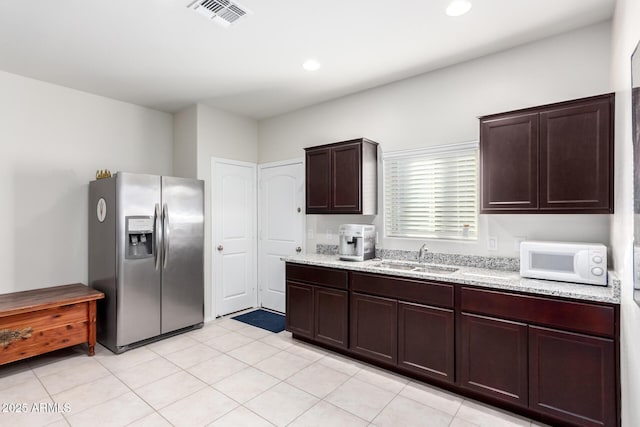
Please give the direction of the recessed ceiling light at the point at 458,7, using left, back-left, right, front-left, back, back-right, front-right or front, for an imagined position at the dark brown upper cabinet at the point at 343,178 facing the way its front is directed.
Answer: left

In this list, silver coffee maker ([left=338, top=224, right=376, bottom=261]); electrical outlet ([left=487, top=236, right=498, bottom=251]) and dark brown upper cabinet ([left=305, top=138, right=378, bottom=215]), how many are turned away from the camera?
0

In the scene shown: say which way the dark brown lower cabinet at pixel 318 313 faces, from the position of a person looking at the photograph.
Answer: facing the viewer and to the left of the viewer

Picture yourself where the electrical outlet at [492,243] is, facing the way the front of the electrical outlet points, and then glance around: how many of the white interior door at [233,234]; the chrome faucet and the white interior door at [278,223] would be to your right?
3

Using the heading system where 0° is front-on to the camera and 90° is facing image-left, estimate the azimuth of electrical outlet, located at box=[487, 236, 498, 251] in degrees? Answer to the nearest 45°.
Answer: approximately 0°

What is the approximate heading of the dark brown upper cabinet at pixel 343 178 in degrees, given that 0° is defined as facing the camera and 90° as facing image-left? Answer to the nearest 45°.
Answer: approximately 45°

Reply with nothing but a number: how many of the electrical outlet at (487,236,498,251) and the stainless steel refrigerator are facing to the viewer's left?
0

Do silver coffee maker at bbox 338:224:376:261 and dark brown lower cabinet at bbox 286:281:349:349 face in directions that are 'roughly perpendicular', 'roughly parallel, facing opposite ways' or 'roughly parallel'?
roughly parallel

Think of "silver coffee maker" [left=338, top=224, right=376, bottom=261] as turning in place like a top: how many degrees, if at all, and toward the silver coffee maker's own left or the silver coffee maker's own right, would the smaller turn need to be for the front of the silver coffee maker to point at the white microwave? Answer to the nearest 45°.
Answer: approximately 90° to the silver coffee maker's own left

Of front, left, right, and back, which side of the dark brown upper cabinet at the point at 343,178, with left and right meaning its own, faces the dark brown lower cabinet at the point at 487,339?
left
